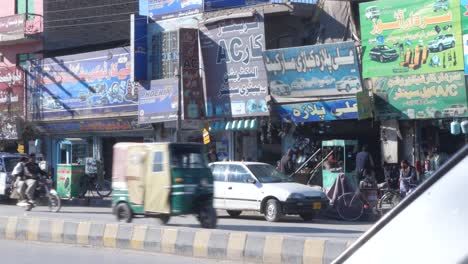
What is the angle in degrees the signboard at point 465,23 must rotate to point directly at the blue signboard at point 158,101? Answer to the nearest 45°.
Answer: approximately 90° to its right

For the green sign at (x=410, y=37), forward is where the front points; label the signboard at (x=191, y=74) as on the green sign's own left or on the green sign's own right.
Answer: on the green sign's own right

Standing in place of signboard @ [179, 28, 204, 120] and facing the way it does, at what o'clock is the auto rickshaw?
The auto rickshaw is roughly at 12 o'clock from the signboard.

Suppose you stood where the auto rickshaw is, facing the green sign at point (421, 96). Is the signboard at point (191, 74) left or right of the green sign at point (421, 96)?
left

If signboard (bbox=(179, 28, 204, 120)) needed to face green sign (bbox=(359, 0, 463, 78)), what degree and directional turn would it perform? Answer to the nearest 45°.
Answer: approximately 45° to its left

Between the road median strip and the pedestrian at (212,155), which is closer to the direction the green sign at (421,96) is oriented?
the road median strip

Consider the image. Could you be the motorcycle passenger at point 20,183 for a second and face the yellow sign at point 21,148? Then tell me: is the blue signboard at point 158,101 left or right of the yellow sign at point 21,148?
right

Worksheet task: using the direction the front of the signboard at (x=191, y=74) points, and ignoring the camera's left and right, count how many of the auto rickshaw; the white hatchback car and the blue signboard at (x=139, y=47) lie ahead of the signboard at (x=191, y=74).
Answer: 2

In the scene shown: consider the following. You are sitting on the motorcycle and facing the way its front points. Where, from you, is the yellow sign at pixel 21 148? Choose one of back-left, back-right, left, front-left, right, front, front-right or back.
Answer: back-left

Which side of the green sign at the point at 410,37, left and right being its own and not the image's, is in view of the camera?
front

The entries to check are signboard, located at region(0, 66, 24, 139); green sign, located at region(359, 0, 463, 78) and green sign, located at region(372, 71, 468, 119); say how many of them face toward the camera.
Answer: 3

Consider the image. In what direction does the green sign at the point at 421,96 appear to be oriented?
toward the camera

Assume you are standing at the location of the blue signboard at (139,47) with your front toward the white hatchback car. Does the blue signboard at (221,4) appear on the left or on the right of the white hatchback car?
left

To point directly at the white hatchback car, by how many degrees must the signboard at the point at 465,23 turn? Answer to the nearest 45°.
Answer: approximately 45° to its right

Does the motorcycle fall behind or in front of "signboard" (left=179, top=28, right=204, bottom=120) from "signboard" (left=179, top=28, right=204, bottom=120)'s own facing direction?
in front

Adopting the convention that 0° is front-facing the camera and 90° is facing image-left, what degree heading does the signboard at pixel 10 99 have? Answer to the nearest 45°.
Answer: approximately 0°

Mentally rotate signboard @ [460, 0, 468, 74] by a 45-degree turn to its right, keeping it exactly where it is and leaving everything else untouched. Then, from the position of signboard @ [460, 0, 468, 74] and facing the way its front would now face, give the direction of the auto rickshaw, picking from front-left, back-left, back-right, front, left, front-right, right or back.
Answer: front

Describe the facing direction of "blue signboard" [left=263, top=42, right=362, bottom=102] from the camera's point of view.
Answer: facing the viewer

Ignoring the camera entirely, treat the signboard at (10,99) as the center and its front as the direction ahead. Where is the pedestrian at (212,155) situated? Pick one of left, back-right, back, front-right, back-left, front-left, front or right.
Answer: front-left

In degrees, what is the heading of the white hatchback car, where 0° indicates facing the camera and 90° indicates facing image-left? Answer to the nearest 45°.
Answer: approximately 315°
